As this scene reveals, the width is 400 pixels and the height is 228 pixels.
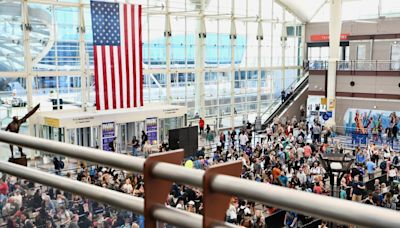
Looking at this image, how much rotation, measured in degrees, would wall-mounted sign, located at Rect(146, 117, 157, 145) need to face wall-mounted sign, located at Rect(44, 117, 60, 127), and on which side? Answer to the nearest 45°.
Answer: approximately 45° to its right

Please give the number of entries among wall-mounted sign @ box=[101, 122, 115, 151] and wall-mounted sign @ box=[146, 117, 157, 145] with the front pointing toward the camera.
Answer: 2

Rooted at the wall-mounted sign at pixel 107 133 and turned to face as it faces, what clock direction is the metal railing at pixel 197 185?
The metal railing is roughly at 12 o'clock from the wall-mounted sign.

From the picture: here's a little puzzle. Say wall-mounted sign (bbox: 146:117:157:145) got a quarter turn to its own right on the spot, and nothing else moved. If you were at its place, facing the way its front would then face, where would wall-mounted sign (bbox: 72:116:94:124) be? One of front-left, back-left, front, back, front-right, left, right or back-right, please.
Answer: front-left

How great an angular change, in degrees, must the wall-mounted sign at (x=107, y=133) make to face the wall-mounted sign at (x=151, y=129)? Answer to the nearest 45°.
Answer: approximately 135° to its left

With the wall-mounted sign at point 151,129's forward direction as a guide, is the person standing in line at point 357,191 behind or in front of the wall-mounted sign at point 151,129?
in front

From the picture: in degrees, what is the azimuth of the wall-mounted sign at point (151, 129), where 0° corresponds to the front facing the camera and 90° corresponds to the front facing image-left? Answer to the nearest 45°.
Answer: approximately 0°

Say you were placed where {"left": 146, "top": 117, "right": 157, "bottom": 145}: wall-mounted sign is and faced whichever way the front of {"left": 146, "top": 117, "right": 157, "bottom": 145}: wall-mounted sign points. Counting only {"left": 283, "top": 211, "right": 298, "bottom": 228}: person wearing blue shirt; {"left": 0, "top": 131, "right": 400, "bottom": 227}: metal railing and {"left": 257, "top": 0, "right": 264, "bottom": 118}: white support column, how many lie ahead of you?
2

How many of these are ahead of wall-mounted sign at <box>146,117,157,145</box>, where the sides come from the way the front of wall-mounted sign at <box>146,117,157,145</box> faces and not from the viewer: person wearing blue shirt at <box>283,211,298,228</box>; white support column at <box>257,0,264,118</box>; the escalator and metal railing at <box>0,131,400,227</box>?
2

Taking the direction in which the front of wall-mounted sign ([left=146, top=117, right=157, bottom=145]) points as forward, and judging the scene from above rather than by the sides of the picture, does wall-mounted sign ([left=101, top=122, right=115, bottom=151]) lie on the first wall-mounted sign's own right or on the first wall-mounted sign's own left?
on the first wall-mounted sign's own right

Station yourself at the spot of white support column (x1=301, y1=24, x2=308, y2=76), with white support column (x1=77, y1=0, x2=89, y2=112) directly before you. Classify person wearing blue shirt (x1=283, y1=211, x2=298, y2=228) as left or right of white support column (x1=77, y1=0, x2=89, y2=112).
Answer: left

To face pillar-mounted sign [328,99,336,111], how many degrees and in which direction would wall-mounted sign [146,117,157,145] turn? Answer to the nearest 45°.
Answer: approximately 135° to its left

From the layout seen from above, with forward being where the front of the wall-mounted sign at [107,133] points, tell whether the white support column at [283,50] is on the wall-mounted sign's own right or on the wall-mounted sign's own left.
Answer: on the wall-mounted sign's own left

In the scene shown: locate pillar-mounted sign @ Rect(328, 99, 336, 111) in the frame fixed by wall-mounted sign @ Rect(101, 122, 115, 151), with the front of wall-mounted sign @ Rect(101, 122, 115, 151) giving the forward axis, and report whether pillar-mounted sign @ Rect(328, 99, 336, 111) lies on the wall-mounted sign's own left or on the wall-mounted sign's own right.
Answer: on the wall-mounted sign's own left

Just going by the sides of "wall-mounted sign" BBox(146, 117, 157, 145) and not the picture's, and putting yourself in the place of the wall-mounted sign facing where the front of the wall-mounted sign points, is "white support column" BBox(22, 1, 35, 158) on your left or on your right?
on your right

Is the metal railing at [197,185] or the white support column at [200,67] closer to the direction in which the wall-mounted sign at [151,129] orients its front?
the metal railing
